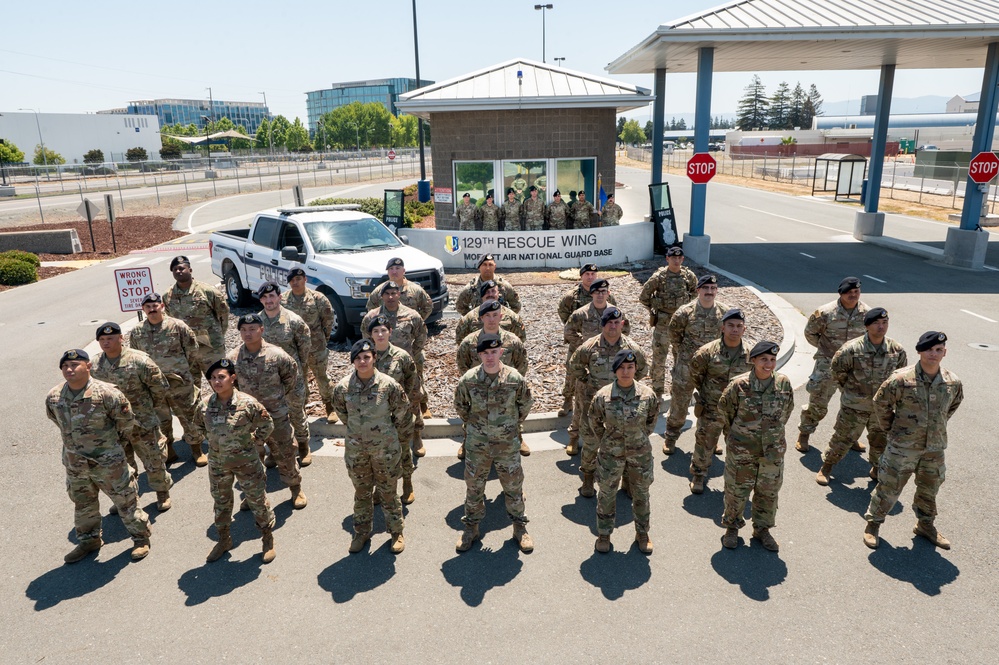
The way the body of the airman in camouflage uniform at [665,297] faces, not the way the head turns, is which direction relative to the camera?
toward the camera

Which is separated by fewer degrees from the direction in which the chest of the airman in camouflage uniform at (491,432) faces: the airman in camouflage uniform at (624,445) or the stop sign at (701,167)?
the airman in camouflage uniform

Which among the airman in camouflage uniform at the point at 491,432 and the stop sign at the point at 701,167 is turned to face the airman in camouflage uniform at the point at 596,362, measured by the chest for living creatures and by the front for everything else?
the stop sign

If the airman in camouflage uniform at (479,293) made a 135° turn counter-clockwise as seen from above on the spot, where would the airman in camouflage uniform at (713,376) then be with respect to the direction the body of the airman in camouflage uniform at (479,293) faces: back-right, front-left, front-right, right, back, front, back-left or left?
right

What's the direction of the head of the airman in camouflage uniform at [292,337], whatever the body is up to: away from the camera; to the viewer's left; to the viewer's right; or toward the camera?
toward the camera

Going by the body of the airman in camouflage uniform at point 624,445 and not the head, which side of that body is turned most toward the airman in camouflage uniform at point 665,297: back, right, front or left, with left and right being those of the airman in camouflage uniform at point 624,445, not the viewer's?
back

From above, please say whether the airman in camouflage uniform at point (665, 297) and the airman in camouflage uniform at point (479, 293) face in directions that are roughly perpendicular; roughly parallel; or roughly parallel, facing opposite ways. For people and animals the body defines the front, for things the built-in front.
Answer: roughly parallel

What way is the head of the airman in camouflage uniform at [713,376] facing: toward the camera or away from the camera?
toward the camera

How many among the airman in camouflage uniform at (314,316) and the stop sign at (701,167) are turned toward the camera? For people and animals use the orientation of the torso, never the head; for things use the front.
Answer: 2

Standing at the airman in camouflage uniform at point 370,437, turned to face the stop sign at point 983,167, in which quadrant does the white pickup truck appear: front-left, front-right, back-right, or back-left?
front-left

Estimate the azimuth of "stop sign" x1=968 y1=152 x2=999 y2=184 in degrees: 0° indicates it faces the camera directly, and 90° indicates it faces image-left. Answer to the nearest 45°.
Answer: approximately 0°

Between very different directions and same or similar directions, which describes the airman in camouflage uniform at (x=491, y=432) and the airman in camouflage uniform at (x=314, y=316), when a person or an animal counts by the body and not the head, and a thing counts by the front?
same or similar directions

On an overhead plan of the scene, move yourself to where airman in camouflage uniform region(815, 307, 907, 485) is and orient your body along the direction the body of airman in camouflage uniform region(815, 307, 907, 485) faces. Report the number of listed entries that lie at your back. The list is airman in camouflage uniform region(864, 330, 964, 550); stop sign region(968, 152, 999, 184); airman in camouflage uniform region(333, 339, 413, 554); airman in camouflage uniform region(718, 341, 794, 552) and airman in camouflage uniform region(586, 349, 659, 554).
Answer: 1

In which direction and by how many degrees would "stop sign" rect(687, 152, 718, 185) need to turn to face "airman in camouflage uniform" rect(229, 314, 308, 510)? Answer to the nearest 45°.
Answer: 0° — it already faces them

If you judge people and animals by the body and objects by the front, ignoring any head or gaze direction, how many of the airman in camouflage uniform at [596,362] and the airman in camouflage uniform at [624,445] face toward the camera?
2

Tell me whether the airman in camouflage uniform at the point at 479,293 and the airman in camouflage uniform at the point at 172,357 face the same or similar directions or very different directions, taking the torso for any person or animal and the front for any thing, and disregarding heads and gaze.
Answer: same or similar directions

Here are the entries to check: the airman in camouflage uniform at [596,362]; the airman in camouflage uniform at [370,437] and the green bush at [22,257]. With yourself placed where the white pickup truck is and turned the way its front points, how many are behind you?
1

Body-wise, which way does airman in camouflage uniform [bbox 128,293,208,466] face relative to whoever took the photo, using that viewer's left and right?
facing the viewer

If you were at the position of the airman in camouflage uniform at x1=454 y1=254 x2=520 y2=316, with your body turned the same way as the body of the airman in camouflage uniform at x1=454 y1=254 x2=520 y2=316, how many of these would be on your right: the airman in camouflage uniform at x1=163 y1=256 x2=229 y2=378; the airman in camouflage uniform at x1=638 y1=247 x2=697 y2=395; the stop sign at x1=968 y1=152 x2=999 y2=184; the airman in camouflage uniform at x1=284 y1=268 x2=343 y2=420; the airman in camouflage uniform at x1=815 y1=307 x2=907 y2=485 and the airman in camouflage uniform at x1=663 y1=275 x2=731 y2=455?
2
